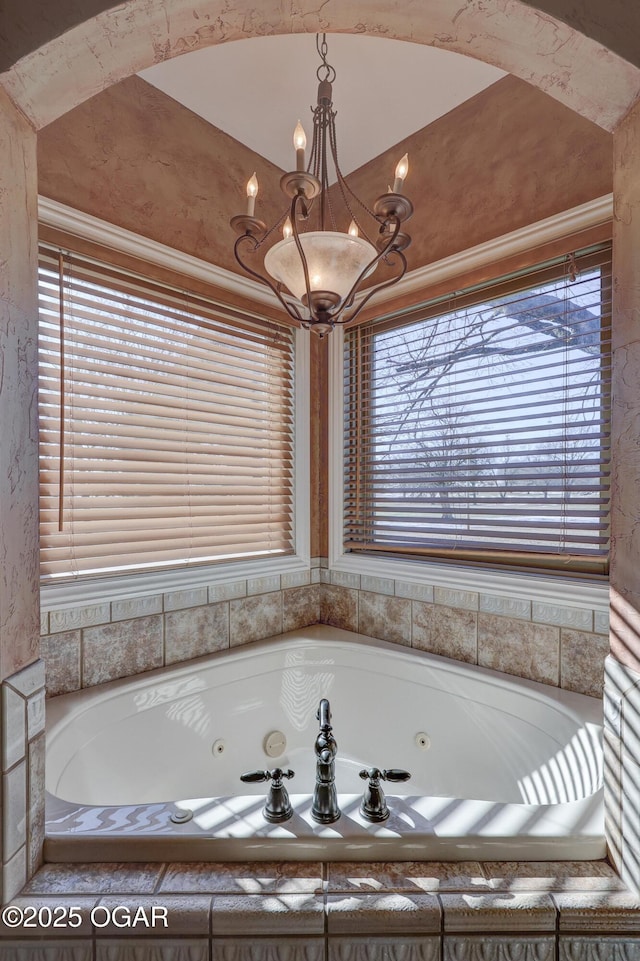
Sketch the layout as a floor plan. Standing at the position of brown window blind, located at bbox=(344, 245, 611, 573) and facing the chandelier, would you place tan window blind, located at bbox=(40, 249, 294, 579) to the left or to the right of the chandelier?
right

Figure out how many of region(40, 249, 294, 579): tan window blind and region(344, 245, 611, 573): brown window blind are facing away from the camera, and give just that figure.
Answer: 0

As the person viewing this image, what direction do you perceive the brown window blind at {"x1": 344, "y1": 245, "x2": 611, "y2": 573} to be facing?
facing the viewer and to the left of the viewer

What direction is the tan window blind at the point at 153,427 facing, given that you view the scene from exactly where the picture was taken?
facing the viewer and to the right of the viewer

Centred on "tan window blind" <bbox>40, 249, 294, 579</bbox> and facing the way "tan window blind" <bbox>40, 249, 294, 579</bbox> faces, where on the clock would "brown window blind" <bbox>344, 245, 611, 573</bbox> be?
"brown window blind" <bbox>344, 245, 611, 573</bbox> is roughly at 11 o'clock from "tan window blind" <bbox>40, 249, 294, 579</bbox>.

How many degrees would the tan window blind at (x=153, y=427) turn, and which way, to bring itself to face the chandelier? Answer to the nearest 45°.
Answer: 0° — it already faces it

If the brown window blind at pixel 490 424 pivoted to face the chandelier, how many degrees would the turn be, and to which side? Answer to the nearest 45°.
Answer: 0° — it already faces it
